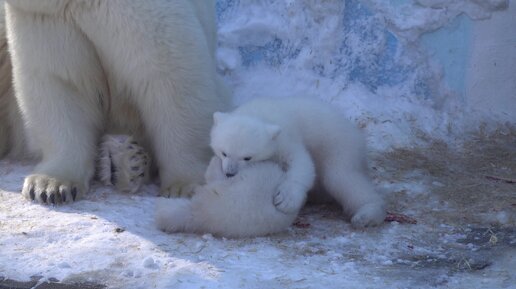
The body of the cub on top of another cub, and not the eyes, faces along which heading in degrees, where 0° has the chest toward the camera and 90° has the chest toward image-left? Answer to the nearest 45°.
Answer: approximately 45°

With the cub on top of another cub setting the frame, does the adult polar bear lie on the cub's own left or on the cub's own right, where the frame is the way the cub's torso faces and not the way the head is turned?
on the cub's own right
